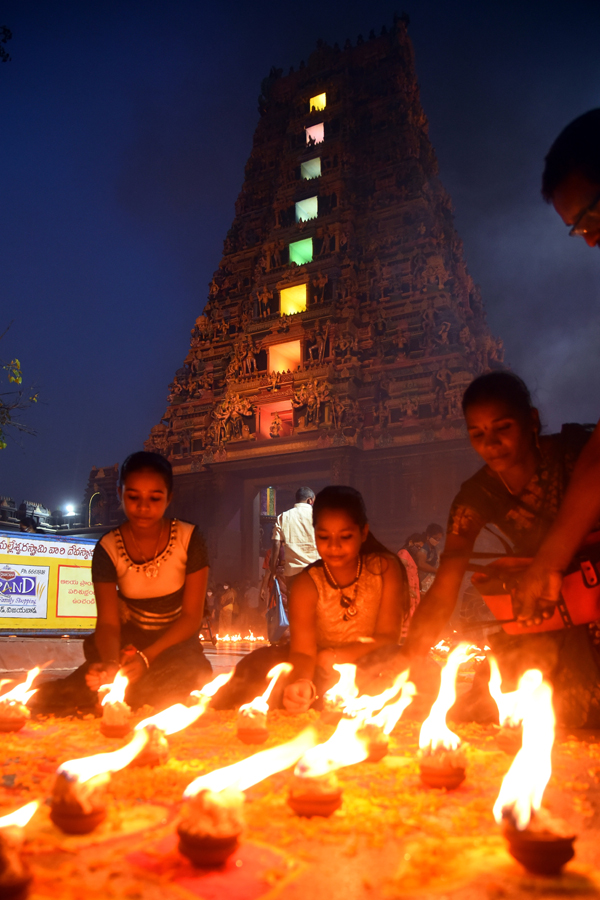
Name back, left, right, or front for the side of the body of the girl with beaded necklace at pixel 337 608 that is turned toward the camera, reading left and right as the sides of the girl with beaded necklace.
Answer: front

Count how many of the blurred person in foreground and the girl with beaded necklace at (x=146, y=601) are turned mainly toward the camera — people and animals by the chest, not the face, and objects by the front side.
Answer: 1

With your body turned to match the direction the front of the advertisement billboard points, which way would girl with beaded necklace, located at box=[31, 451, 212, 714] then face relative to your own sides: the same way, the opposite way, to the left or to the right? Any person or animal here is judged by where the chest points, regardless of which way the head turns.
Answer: the same way

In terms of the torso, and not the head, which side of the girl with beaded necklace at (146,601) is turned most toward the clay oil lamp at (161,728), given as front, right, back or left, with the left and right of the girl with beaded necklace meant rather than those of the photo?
front

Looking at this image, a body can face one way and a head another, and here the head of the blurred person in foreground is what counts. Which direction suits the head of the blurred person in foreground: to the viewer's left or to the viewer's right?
to the viewer's left

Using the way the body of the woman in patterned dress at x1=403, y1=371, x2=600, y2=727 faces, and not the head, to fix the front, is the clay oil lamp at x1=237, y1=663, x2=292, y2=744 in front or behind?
in front

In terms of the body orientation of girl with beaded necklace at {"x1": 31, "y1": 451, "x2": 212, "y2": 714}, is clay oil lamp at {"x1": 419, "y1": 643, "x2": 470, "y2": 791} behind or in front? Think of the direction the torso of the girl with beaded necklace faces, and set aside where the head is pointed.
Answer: in front

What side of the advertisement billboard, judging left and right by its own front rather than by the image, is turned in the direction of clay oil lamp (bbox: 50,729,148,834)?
front

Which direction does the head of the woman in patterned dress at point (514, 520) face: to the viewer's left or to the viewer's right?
to the viewer's left

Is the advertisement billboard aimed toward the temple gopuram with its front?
no

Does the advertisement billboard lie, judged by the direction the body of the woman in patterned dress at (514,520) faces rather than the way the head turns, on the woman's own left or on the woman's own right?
on the woman's own right

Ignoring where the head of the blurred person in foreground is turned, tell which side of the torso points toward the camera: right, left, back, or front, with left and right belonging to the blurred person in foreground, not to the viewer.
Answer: left

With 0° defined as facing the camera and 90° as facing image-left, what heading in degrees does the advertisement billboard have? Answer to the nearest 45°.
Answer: approximately 0°

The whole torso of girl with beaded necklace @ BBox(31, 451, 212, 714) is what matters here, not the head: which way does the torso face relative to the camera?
toward the camera

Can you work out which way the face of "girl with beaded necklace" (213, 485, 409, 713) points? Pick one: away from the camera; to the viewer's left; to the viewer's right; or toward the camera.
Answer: toward the camera

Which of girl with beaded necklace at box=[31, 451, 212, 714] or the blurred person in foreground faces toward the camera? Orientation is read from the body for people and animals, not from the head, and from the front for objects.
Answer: the girl with beaded necklace

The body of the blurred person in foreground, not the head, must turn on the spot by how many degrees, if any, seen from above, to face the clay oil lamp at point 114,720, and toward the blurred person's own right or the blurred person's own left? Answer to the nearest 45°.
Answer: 0° — they already face it

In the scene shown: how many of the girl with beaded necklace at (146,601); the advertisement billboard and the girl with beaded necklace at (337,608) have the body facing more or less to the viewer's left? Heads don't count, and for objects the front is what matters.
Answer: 0

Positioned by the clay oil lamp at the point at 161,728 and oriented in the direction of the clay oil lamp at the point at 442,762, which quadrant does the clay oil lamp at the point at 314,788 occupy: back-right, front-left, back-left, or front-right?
front-right

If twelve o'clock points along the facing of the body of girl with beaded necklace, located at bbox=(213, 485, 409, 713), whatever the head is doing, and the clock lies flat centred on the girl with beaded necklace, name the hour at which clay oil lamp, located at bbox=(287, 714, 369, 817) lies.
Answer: The clay oil lamp is roughly at 12 o'clock from the girl with beaded necklace.
